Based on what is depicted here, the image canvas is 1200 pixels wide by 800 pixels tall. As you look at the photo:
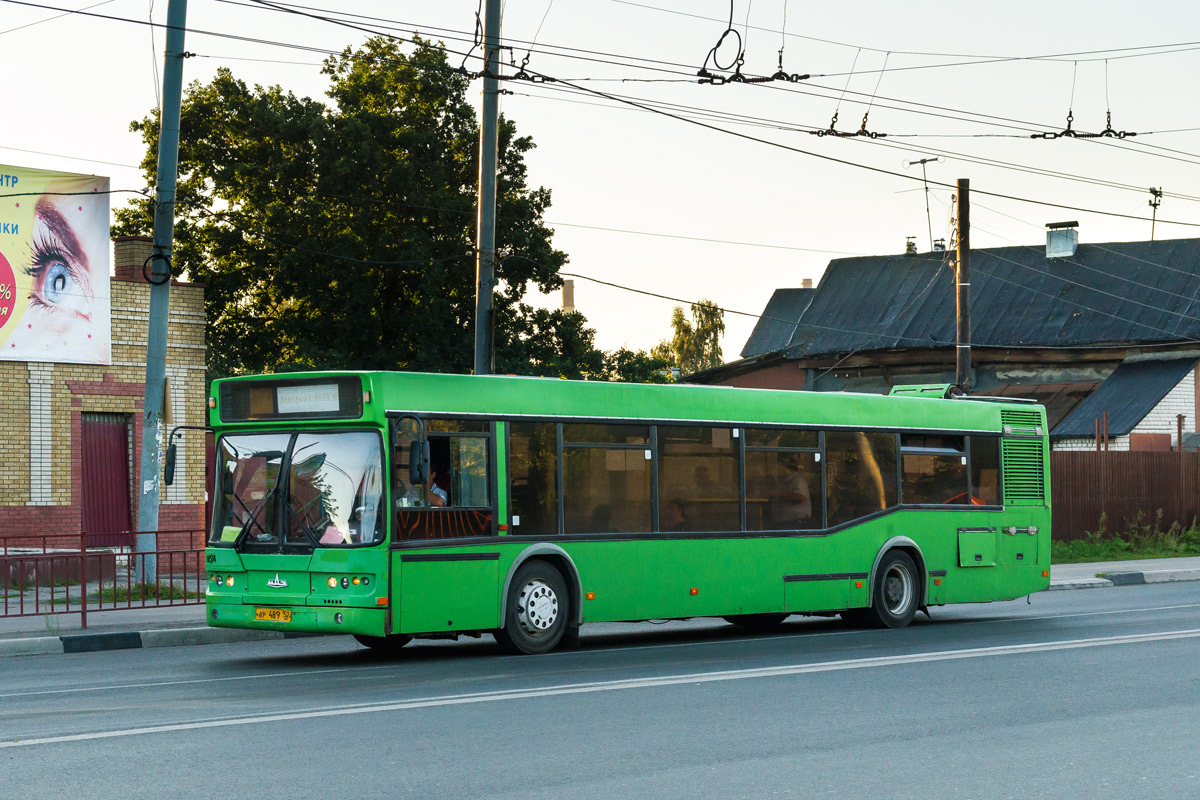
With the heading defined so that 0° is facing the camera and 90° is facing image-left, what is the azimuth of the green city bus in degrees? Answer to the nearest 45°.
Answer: approximately 45°

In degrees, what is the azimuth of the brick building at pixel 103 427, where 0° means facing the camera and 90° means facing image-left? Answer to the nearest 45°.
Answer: approximately 0°

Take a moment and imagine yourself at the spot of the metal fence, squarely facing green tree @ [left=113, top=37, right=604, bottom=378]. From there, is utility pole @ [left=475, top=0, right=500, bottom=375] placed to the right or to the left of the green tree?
right

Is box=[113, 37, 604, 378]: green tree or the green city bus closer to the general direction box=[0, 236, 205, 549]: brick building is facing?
the green city bus

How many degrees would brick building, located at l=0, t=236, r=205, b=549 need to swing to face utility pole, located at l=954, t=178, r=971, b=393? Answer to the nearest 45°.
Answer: approximately 90° to its left

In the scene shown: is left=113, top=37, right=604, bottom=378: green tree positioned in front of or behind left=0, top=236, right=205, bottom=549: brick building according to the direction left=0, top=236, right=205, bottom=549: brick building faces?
behind

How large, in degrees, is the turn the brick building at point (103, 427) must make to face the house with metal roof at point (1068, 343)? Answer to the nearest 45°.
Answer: approximately 135° to its left

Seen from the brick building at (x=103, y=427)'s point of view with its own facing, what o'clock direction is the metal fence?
The metal fence is roughly at 12 o'clock from the brick building.
